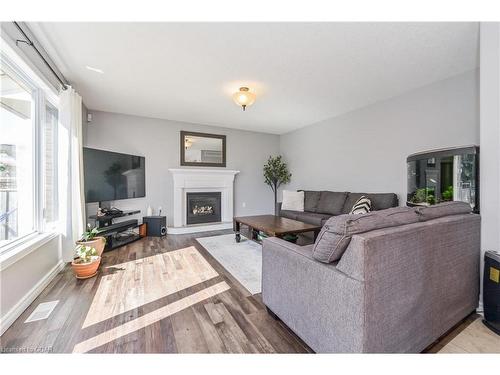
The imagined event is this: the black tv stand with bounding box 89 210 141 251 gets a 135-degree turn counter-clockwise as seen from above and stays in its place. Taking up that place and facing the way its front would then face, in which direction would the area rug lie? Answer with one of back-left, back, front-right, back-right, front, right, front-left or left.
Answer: back-right

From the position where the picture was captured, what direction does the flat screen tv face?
facing the viewer and to the right of the viewer

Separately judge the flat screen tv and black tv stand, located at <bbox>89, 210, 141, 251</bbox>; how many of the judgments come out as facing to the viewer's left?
0

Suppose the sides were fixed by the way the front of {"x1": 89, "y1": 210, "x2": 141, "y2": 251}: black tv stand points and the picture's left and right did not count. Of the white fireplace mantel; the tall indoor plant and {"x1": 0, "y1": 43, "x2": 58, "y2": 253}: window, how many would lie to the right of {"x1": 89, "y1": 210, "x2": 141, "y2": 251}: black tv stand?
1

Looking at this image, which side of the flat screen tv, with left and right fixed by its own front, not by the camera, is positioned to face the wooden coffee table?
front

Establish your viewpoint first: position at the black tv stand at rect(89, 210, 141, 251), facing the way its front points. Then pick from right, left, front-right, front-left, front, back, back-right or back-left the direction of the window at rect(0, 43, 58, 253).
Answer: right

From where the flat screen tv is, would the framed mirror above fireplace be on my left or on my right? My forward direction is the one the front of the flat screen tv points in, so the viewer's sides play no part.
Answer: on my left

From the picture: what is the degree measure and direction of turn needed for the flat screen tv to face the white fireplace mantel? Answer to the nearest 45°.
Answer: approximately 45° to its left

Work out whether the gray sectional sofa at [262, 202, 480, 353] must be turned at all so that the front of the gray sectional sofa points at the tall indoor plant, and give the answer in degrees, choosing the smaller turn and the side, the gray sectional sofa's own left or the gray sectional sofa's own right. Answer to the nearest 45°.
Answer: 0° — it already faces it

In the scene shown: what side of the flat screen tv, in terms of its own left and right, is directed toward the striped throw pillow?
front

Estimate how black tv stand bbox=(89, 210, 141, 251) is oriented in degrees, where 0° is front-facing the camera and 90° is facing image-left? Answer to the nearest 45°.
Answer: approximately 315°

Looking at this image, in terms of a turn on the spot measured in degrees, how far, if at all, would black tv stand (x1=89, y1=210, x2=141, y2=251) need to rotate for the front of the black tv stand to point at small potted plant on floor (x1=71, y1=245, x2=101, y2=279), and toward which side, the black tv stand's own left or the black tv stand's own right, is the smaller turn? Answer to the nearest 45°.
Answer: approximately 45° to the black tv stand's own right

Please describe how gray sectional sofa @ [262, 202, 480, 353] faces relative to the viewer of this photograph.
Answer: facing away from the viewer and to the left of the viewer

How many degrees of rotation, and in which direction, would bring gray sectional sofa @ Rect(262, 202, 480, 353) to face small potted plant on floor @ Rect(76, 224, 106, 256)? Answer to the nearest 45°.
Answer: approximately 45° to its left
